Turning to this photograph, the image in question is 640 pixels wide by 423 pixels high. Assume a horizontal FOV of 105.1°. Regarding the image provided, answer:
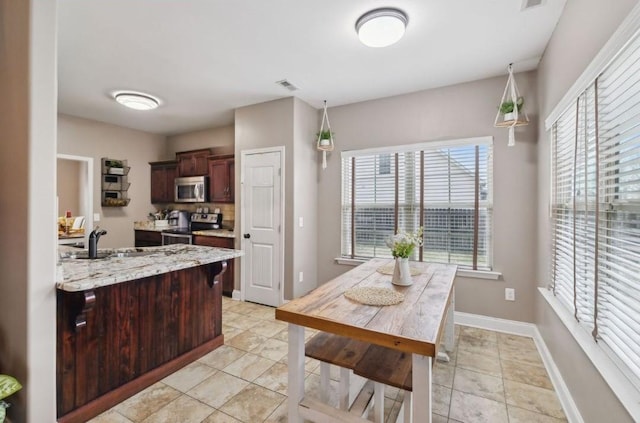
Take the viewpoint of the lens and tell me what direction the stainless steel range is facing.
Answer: facing the viewer and to the left of the viewer

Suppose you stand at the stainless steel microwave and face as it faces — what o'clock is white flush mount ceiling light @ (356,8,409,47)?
The white flush mount ceiling light is roughly at 10 o'clock from the stainless steel microwave.

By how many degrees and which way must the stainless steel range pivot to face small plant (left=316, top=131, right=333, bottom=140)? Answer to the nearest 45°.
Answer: approximately 90° to its left

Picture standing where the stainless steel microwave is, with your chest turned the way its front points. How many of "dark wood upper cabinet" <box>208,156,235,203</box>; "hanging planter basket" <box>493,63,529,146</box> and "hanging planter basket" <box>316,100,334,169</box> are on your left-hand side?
3

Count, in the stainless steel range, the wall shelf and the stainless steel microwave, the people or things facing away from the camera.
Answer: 0

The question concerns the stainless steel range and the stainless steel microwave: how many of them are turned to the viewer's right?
0

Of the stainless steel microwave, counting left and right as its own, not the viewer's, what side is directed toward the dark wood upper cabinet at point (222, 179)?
left

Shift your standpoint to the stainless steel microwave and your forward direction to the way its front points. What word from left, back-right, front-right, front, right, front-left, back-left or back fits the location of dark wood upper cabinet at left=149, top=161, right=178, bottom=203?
right

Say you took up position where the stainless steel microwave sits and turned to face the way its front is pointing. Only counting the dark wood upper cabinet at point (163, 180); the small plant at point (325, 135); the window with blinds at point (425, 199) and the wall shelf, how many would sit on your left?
2

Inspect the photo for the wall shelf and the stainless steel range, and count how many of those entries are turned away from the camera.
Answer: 0

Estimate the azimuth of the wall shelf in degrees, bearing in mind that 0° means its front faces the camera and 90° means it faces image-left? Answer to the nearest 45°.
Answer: approximately 315°

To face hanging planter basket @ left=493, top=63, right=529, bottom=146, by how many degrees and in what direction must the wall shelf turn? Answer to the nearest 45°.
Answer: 0° — it already faces it

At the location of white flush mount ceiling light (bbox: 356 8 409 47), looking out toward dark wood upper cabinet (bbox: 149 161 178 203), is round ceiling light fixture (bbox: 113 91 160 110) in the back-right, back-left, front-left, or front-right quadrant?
front-left
